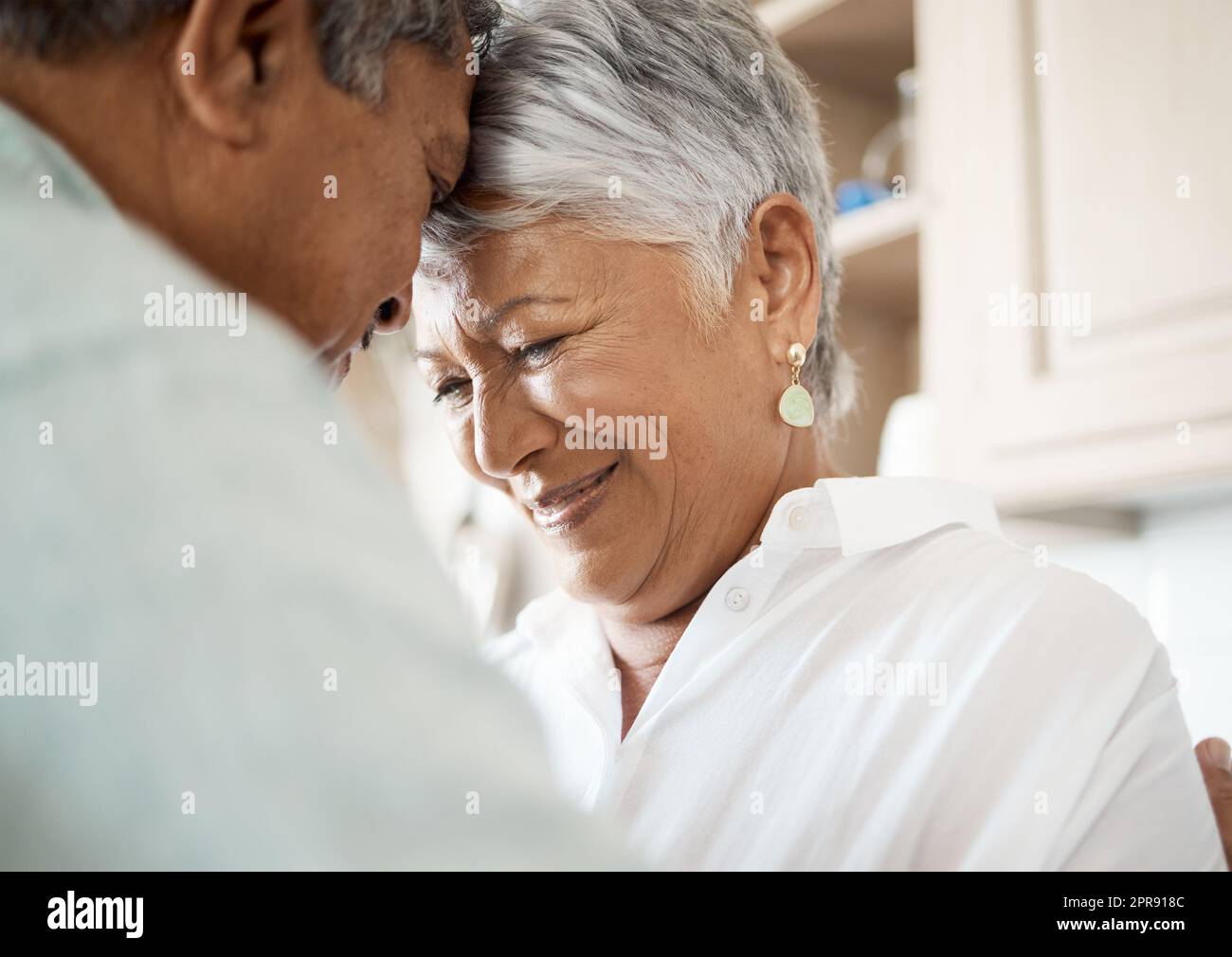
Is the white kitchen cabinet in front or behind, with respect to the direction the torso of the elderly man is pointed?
in front

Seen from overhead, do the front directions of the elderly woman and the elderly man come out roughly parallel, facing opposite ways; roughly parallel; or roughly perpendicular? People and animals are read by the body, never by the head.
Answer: roughly parallel, facing opposite ways

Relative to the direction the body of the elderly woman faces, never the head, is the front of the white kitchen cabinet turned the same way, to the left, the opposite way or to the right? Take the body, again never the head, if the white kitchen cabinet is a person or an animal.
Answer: the same way

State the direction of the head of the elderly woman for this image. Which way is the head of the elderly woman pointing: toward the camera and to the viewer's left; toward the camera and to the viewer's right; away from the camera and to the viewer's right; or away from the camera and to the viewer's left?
toward the camera and to the viewer's left

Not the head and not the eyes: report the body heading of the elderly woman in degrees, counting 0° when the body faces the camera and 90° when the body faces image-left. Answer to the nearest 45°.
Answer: approximately 45°

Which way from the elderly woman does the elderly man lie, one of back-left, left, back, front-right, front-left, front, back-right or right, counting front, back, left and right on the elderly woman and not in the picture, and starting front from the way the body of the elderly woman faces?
front-left

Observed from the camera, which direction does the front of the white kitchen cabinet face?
facing the viewer and to the left of the viewer

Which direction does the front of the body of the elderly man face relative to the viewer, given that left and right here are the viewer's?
facing away from the viewer and to the right of the viewer

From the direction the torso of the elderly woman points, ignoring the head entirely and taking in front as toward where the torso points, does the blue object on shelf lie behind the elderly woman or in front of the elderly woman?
behind
